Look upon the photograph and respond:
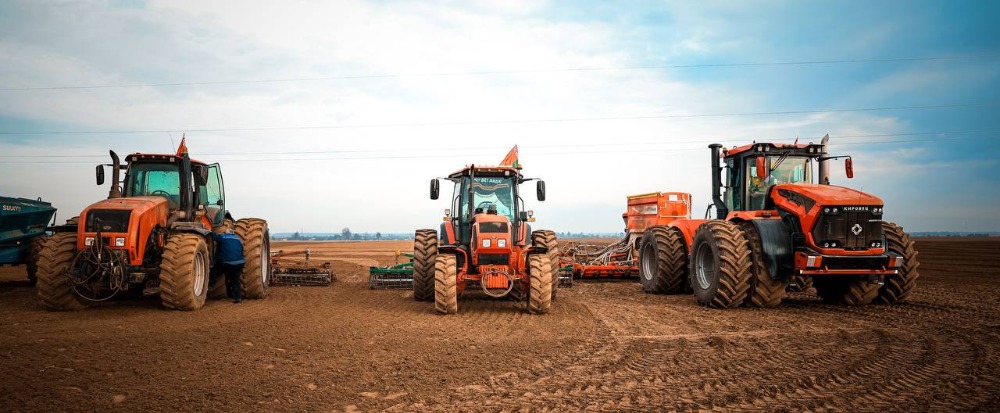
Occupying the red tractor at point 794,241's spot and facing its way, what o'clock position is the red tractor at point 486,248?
the red tractor at point 486,248 is roughly at 4 o'clock from the red tractor at point 794,241.

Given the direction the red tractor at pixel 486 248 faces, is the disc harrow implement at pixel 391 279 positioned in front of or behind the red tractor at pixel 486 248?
behind

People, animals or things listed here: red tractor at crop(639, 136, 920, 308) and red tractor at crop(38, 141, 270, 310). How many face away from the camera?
0

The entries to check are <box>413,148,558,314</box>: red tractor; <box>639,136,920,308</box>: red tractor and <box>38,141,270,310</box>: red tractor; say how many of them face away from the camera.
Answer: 0

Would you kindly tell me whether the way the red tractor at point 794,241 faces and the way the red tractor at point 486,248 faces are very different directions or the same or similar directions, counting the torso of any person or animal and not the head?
same or similar directions

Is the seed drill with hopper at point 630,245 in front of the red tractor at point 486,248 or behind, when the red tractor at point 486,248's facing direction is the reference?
behind

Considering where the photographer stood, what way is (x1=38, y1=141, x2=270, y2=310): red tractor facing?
facing the viewer and to the left of the viewer

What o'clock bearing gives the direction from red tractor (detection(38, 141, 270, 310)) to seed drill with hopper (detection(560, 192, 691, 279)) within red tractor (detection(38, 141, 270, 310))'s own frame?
The seed drill with hopper is roughly at 7 o'clock from the red tractor.

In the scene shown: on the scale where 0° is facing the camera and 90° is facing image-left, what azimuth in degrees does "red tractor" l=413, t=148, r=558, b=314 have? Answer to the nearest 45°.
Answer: approximately 0°

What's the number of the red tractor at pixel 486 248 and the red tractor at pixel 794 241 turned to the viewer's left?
0

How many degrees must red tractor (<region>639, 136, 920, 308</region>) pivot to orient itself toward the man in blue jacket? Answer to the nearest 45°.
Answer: approximately 135° to its right

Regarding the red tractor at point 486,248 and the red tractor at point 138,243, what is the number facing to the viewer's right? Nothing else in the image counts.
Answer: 0
